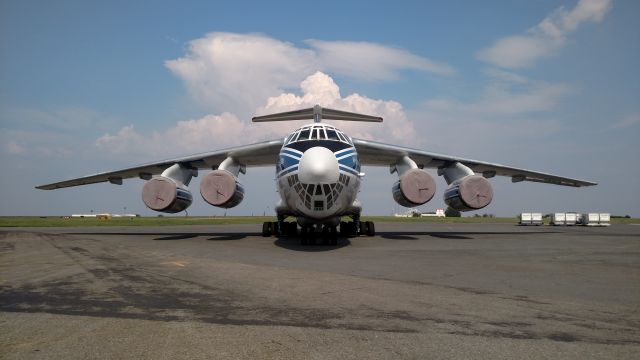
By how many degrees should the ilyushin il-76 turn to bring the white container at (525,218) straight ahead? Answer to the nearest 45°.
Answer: approximately 135° to its left

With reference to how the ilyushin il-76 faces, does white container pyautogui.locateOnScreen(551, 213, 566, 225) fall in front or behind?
behind

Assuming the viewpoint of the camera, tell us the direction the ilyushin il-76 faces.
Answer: facing the viewer

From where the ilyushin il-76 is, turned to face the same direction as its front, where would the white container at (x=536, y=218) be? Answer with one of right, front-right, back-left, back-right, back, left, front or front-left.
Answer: back-left

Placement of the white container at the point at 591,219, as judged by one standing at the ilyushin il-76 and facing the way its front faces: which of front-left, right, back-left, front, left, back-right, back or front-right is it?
back-left

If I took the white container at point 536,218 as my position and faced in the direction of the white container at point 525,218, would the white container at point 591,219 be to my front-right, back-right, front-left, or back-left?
back-left

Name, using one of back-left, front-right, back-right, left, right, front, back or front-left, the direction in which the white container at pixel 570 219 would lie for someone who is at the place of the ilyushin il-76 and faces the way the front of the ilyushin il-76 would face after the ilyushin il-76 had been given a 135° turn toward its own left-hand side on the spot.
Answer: front
